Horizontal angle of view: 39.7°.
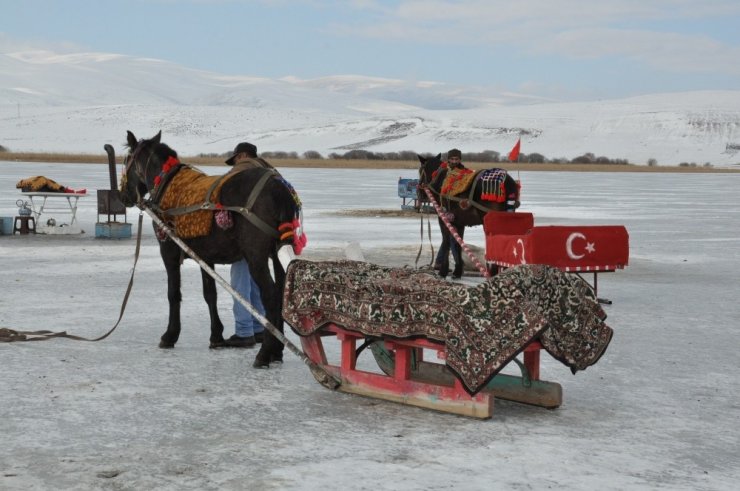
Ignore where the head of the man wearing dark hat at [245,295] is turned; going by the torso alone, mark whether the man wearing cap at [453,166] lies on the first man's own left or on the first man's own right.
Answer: on the first man's own right

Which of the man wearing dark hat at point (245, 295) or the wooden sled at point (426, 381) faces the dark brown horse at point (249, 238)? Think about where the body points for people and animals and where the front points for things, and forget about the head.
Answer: the wooden sled

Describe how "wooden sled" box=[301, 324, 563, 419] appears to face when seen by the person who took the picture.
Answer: facing away from the viewer and to the left of the viewer

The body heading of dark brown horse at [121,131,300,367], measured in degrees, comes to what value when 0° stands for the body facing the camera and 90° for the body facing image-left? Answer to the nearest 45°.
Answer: approximately 135°

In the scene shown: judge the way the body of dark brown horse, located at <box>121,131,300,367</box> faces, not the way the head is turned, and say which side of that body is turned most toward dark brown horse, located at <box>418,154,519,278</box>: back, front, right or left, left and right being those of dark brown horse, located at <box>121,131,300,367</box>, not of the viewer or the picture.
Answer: right

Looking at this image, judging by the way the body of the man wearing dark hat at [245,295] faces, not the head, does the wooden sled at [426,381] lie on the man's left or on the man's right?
on the man's left

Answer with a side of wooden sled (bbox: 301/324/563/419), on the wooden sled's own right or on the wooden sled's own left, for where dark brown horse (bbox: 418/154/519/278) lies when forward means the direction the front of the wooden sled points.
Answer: on the wooden sled's own right

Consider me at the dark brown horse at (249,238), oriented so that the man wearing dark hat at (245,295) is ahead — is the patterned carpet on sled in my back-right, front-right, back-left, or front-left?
back-right

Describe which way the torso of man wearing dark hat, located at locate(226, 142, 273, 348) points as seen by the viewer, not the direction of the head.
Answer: to the viewer's left

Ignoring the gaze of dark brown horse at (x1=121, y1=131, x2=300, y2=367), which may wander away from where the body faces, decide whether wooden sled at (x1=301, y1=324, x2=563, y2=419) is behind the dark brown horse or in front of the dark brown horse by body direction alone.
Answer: behind

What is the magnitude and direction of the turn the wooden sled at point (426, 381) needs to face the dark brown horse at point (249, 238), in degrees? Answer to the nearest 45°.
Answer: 0° — it already faces it
